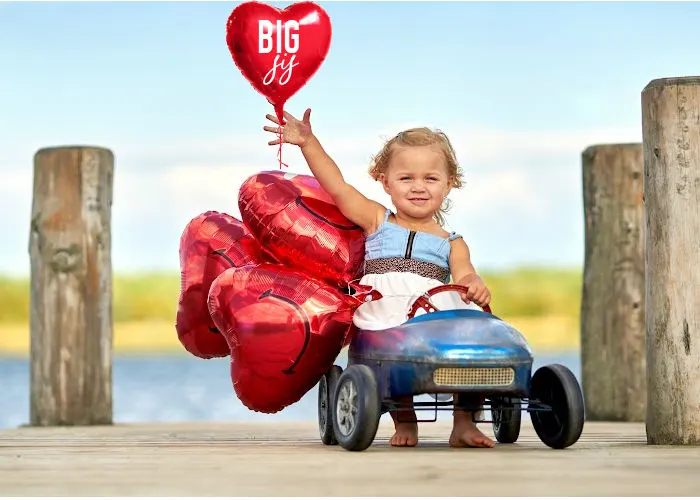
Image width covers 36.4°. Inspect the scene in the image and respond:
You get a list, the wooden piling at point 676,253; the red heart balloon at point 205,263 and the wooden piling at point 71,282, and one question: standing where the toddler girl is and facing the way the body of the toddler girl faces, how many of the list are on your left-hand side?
1

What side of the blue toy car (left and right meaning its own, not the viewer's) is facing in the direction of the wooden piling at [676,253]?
left

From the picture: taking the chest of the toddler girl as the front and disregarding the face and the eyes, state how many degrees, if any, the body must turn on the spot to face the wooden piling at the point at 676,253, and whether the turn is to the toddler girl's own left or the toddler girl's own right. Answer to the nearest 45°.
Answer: approximately 90° to the toddler girl's own left

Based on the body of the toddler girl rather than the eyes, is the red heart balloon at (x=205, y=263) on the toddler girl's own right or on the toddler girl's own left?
on the toddler girl's own right

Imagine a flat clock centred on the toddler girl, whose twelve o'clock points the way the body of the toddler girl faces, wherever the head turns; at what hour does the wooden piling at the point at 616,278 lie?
The wooden piling is roughly at 7 o'clock from the toddler girl.

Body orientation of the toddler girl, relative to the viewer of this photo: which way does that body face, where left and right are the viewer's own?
facing the viewer

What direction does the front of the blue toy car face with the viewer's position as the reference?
facing the viewer and to the right of the viewer
